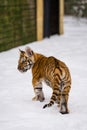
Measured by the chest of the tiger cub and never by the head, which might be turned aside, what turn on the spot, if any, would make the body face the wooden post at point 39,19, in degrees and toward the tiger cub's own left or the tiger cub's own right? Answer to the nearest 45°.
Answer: approximately 45° to the tiger cub's own right

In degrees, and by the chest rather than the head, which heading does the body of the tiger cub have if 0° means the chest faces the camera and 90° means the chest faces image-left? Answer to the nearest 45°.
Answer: approximately 135°
